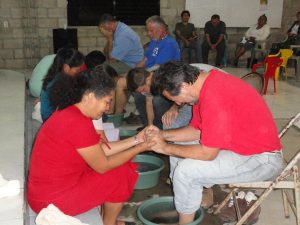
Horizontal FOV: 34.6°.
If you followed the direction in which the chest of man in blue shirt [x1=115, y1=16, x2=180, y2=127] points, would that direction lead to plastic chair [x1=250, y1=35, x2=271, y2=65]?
no

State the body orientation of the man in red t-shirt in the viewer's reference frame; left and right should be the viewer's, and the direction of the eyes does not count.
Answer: facing to the left of the viewer

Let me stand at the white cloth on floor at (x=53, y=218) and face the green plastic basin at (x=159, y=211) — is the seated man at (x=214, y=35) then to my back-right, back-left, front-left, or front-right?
front-left

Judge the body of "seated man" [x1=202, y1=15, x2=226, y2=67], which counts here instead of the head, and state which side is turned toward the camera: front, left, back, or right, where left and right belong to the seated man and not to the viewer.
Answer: front

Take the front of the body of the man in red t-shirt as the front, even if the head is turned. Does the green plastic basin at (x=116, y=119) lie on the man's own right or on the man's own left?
on the man's own right

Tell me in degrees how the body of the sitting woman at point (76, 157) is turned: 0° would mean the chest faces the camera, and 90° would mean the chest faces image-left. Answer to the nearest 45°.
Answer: approximately 270°

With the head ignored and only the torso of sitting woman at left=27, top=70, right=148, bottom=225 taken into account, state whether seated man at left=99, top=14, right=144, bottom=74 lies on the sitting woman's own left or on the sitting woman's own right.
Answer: on the sitting woman's own left

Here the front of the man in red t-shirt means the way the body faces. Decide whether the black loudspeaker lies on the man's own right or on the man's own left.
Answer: on the man's own right

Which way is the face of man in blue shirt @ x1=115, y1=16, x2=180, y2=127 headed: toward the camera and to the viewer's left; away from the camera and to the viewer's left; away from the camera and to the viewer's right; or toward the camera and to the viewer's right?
toward the camera and to the viewer's left

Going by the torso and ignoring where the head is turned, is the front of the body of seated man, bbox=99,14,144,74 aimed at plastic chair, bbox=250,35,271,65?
no

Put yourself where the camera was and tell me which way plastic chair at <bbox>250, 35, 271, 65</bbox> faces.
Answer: facing the viewer and to the left of the viewer

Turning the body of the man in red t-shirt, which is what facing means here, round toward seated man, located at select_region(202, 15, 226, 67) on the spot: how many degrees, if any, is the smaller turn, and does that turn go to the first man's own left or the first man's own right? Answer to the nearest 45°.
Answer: approximately 90° to the first man's own right

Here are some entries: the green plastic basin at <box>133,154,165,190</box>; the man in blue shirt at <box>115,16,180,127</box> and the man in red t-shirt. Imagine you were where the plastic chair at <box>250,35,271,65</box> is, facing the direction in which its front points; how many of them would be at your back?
0

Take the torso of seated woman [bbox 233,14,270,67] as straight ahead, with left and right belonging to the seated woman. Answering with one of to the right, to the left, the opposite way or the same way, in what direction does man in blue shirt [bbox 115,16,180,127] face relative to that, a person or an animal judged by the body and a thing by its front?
the same way

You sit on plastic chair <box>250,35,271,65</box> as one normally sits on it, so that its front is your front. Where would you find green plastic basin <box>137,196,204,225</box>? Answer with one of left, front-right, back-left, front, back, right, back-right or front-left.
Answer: front-left

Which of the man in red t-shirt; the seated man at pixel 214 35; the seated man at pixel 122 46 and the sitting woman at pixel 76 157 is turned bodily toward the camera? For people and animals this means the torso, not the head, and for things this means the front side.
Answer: the seated man at pixel 214 35
